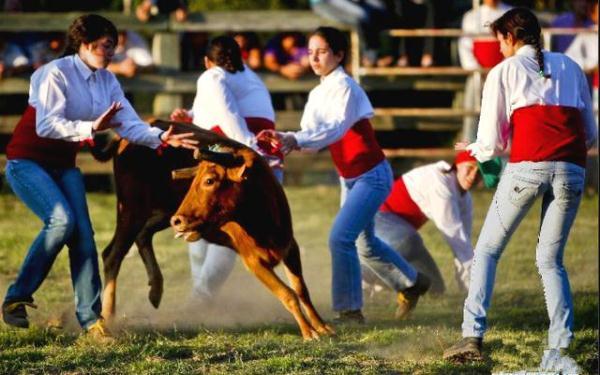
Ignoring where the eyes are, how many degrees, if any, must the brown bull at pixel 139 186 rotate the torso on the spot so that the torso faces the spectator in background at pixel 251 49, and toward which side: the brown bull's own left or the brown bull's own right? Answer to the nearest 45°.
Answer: approximately 90° to the brown bull's own left

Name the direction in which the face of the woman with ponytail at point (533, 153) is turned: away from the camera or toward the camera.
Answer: away from the camera

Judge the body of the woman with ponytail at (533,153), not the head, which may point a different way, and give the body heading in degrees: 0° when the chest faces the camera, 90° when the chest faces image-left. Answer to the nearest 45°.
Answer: approximately 135°

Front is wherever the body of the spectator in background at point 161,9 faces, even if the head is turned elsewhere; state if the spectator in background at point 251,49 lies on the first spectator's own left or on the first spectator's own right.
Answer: on the first spectator's own left

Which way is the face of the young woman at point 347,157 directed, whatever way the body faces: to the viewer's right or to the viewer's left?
to the viewer's left

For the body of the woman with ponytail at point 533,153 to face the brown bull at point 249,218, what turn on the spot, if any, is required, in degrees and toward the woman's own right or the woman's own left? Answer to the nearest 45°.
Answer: approximately 45° to the woman's own left

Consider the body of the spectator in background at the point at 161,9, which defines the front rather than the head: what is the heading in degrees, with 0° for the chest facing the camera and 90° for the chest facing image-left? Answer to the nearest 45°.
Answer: approximately 0°

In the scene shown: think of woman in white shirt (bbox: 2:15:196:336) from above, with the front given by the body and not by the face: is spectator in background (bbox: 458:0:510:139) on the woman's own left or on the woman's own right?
on the woman's own left

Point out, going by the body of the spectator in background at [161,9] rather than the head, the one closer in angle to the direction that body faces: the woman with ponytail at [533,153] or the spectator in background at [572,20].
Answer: the woman with ponytail

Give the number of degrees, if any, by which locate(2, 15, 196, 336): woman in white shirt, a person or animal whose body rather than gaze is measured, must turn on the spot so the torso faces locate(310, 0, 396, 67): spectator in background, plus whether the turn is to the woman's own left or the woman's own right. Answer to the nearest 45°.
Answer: approximately 90° to the woman's own left

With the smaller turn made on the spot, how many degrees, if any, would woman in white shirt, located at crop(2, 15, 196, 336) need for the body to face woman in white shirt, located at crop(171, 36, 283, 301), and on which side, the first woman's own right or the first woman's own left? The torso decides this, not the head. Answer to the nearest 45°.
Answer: approximately 90° to the first woman's own left

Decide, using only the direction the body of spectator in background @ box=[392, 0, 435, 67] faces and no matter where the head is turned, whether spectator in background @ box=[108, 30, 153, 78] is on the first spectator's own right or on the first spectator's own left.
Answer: on the first spectator's own right
